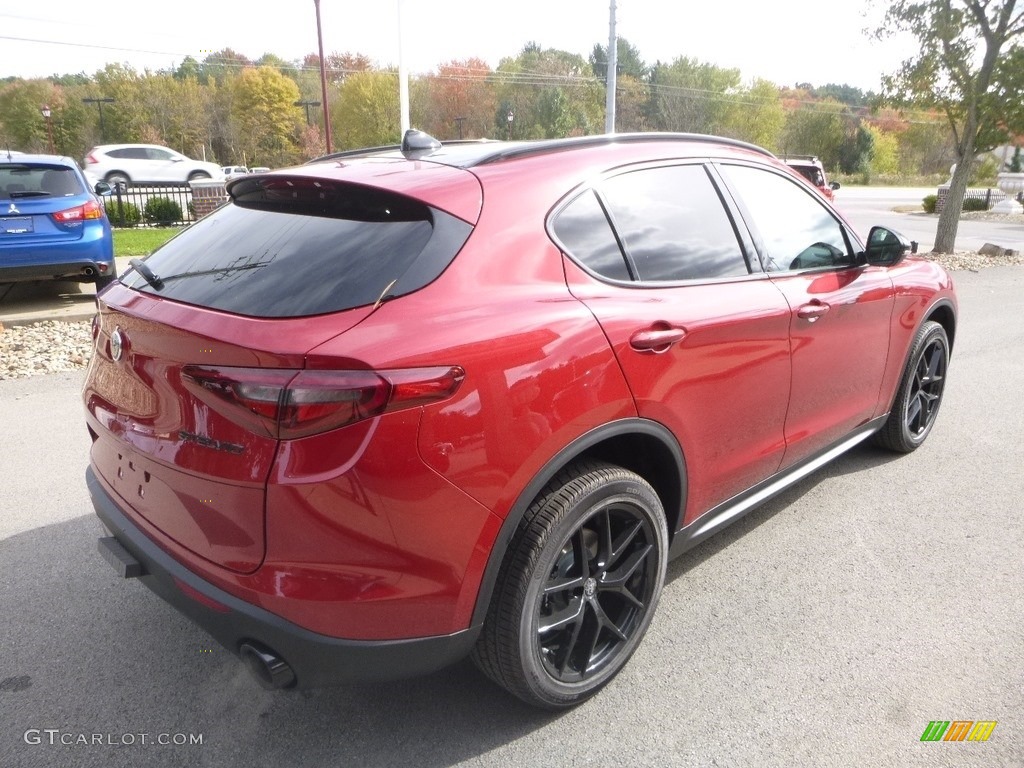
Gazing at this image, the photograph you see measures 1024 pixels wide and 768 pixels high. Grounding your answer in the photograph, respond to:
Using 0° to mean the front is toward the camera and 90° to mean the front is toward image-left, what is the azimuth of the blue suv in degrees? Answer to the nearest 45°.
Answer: approximately 180°

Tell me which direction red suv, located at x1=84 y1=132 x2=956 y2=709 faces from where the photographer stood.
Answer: facing away from the viewer and to the right of the viewer

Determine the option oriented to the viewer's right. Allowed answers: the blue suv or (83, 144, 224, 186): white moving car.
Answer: the white moving car

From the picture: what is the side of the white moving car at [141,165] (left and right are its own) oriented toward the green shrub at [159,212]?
right

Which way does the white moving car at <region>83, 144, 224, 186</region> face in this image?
to the viewer's right

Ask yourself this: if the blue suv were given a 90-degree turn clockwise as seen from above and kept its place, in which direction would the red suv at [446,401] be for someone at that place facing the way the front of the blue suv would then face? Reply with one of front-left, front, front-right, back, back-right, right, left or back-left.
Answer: right

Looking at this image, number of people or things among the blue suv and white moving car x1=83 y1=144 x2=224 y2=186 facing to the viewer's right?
1

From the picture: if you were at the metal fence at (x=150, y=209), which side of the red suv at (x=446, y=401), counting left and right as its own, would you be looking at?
left

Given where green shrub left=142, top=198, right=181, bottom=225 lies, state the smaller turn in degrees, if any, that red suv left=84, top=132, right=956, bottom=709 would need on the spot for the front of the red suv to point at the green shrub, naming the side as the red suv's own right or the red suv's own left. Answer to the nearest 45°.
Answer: approximately 90° to the red suv's own left

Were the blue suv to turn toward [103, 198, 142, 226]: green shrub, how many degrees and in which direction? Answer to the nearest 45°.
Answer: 0° — it already faces it

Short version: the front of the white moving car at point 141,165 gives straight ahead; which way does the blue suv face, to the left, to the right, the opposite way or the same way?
to the left

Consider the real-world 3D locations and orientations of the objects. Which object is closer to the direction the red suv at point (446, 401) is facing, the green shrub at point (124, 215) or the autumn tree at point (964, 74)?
the autumn tree
